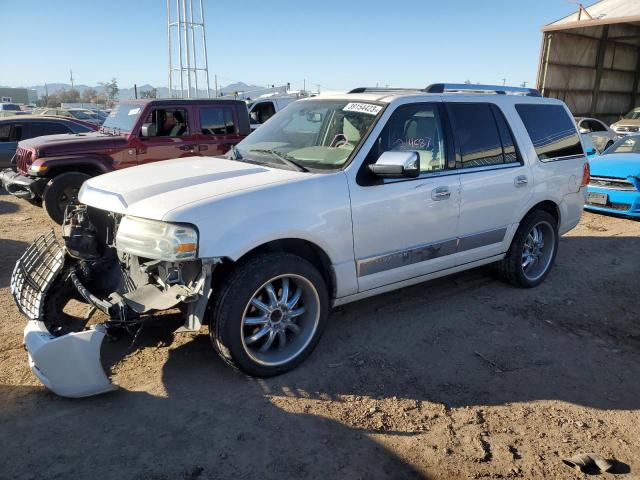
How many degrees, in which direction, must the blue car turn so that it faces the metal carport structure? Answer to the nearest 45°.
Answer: approximately 135° to its right

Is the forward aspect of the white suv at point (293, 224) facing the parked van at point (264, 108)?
no

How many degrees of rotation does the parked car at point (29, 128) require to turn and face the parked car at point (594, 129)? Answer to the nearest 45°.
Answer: approximately 180°

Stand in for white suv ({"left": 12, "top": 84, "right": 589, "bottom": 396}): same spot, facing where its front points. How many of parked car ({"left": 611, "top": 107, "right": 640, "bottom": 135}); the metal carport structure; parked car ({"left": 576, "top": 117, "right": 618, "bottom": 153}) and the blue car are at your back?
4

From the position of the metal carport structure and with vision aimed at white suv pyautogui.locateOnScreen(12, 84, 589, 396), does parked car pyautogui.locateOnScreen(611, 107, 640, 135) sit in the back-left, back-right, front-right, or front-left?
front-left

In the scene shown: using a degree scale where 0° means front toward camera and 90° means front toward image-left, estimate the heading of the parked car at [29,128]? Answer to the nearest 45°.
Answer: approximately 90°

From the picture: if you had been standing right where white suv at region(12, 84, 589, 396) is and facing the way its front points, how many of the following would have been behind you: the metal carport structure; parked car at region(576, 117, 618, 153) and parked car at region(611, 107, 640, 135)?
3

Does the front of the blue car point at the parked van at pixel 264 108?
no

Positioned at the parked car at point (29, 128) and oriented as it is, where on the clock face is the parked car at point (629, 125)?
the parked car at point (629, 125) is roughly at 6 o'clock from the parked car at point (29, 128).

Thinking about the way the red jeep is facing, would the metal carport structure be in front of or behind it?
behind

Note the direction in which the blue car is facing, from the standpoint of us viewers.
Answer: facing the viewer and to the left of the viewer

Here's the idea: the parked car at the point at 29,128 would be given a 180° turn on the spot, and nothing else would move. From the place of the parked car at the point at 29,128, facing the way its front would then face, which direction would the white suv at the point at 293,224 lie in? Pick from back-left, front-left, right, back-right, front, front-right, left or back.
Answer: right

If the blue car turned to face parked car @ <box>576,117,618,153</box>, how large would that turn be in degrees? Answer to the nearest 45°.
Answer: approximately 135° to its right

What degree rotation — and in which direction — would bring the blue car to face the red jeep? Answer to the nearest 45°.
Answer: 0° — it already faces it

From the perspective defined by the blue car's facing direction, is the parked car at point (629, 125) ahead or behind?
behind

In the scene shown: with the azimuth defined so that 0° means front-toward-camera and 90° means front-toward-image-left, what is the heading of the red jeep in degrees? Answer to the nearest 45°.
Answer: approximately 45°

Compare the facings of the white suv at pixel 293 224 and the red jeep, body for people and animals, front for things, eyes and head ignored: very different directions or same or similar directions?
same or similar directions

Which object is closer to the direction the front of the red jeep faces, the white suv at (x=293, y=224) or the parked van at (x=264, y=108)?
the white suv

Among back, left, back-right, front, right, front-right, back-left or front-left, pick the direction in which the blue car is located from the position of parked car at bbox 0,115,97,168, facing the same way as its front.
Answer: back-left
